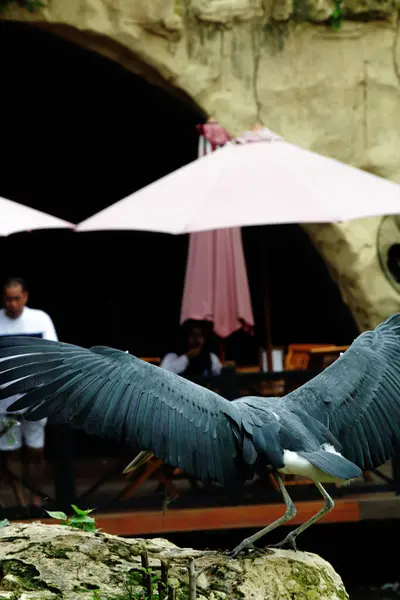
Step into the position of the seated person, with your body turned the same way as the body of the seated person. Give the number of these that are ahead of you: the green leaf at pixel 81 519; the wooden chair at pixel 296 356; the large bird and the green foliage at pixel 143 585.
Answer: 3

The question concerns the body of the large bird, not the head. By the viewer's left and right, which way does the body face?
facing away from the viewer and to the left of the viewer

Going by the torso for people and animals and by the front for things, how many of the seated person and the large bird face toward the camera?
1

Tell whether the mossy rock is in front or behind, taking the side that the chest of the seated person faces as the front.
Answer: in front

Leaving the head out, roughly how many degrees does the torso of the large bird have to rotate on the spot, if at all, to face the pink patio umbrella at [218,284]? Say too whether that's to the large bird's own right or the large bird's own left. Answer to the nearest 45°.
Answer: approximately 45° to the large bird's own right

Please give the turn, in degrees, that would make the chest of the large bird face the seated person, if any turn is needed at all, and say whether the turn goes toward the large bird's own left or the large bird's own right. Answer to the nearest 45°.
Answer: approximately 45° to the large bird's own right

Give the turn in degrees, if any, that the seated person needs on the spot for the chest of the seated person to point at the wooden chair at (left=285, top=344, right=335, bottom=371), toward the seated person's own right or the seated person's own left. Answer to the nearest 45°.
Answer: approximately 135° to the seated person's own left

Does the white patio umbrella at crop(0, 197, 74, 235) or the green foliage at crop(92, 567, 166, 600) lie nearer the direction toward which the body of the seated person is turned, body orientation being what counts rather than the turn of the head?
the green foliage

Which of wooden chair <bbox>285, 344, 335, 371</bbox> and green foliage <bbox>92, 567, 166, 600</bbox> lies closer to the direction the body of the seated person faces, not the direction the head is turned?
the green foliage
